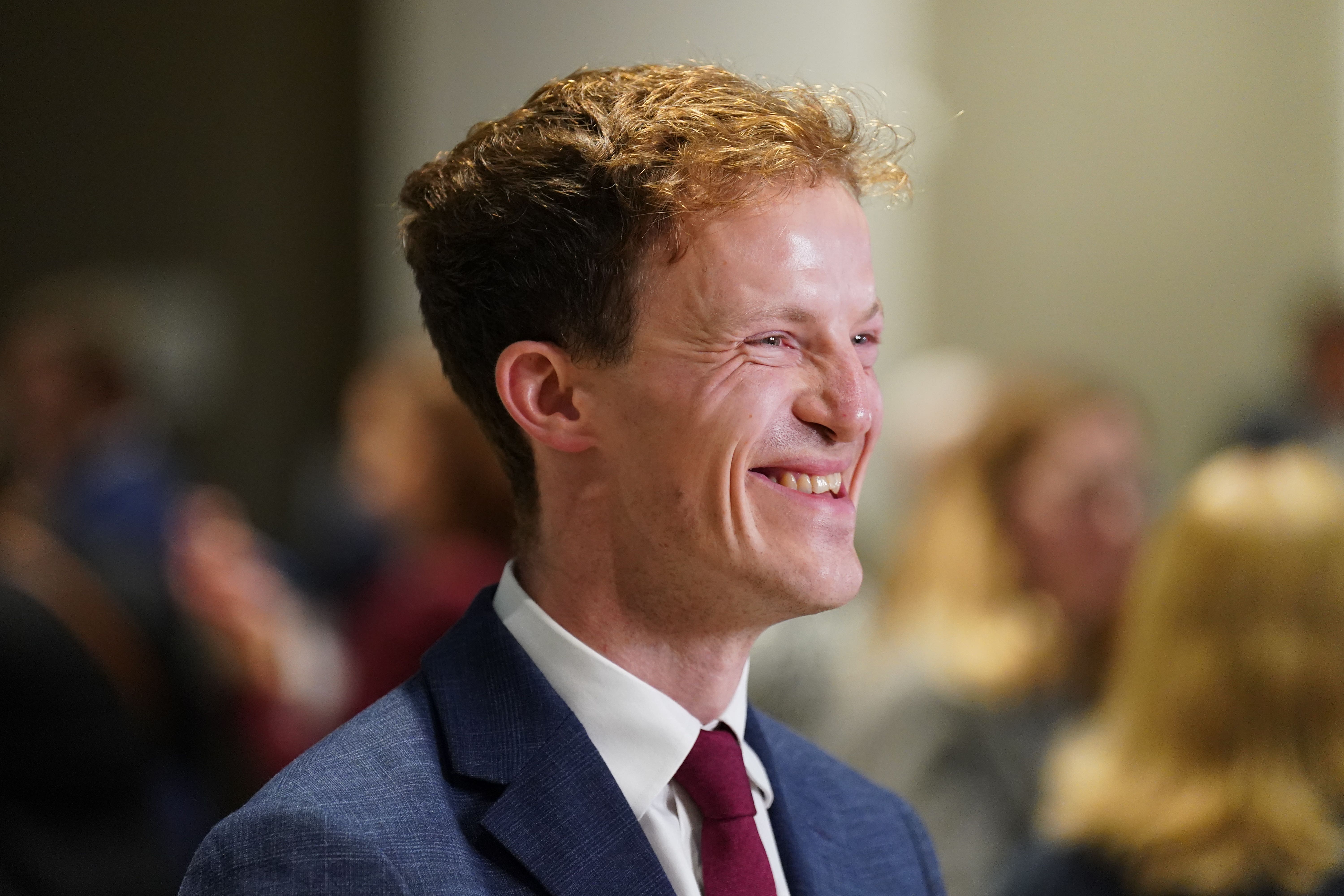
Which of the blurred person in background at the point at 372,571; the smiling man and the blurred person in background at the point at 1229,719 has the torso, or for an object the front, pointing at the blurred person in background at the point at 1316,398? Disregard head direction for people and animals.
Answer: the blurred person in background at the point at 1229,719

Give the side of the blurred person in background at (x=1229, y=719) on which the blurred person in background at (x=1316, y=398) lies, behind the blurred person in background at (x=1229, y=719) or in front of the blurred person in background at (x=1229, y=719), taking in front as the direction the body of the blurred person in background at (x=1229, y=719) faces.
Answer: in front

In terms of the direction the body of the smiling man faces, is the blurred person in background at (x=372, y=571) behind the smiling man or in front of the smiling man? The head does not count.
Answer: behind

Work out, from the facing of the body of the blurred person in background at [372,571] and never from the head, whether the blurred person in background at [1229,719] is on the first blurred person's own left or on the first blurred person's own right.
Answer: on the first blurred person's own left

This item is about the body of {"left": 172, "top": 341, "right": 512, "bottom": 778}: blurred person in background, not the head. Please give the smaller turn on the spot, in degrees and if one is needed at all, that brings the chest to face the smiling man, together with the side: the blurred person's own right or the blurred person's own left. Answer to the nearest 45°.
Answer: approximately 45° to the blurred person's own left

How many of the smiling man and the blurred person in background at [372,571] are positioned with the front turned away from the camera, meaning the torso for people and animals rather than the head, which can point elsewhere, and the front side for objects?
0

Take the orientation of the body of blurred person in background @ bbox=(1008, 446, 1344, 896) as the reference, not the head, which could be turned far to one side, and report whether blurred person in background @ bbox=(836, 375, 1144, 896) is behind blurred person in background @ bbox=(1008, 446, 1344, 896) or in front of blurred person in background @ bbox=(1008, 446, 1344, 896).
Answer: in front

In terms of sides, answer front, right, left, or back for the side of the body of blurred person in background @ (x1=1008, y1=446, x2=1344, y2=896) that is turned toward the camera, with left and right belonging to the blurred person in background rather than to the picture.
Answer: back

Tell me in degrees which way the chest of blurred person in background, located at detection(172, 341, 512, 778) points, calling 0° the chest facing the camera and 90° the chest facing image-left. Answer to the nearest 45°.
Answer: approximately 45°

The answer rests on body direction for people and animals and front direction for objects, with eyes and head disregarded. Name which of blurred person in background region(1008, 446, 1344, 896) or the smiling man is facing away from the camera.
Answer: the blurred person in background
